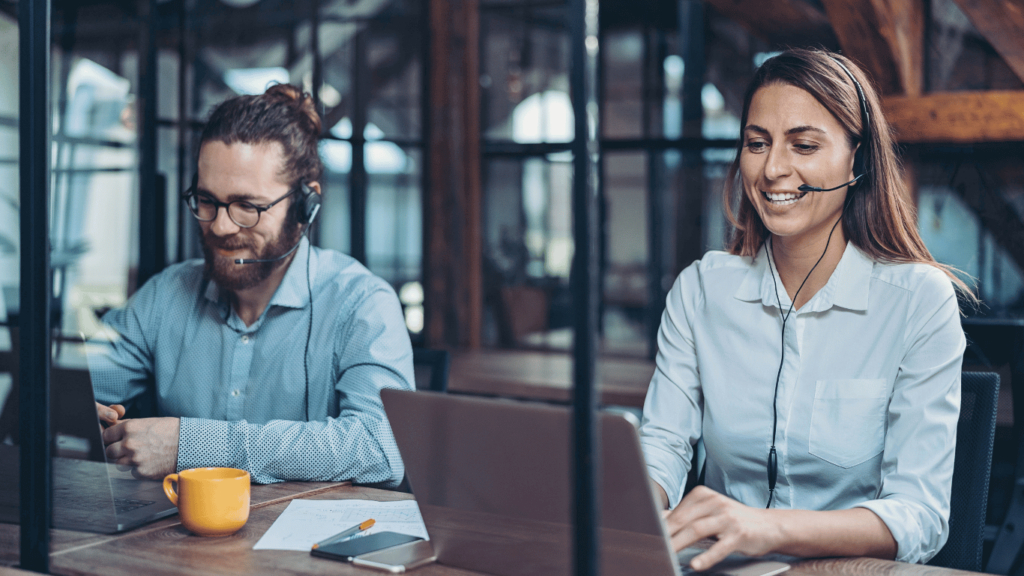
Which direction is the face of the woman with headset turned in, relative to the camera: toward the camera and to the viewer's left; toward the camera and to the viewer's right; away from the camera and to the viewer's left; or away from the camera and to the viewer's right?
toward the camera and to the viewer's left

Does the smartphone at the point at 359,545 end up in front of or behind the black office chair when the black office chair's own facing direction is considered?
in front

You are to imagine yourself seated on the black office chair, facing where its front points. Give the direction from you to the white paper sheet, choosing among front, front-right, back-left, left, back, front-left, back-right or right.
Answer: front

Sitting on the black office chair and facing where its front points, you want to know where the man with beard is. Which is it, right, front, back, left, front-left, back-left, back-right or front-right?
front-right

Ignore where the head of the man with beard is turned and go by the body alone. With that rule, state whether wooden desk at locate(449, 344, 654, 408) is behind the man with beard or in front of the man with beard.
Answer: behind

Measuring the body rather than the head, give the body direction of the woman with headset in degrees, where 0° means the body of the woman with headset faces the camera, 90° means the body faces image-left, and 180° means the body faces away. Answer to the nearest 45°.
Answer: approximately 45°

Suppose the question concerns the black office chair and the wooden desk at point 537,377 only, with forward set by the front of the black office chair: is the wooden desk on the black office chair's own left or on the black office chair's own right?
on the black office chair's own right

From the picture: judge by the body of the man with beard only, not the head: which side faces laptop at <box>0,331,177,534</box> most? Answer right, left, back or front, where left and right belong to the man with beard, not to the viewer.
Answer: front

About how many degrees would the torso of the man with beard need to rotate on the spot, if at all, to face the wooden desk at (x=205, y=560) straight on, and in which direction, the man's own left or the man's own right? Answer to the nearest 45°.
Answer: approximately 45° to the man's own left

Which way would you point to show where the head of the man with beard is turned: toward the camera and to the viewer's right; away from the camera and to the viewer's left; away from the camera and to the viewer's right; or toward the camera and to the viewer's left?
toward the camera and to the viewer's left

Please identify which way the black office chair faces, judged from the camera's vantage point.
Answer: facing the viewer and to the left of the viewer

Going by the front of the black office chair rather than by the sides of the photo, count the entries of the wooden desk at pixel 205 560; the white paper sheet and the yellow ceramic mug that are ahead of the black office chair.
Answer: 3

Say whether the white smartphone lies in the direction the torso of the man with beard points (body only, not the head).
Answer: no

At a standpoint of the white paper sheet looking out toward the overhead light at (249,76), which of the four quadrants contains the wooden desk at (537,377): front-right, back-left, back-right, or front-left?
front-right

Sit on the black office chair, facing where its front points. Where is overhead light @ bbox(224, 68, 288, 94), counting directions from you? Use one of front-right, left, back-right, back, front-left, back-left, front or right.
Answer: right
